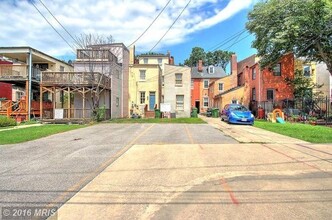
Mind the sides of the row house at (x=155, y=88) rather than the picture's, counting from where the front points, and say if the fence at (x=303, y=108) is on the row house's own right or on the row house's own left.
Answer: on the row house's own left

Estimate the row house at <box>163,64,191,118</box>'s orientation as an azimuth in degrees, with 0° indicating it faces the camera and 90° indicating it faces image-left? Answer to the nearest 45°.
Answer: approximately 0°

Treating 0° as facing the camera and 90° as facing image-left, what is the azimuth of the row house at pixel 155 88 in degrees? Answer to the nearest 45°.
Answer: approximately 0°

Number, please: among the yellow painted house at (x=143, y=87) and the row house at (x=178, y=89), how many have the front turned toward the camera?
2

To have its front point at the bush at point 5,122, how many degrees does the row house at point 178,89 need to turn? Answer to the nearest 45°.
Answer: approximately 45° to its right

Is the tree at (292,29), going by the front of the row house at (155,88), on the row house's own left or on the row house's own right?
on the row house's own left

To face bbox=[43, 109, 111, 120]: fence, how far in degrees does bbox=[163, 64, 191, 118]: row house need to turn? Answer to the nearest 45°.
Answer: approximately 45° to its right

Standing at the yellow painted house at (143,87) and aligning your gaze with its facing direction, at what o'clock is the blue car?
The blue car is roughly at 11 o'clock from the yellow painted house.

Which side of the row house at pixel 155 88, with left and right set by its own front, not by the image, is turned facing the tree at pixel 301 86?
left

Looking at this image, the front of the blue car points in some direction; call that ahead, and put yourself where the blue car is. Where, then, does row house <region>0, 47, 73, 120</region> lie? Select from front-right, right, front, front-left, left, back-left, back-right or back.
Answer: back-right
